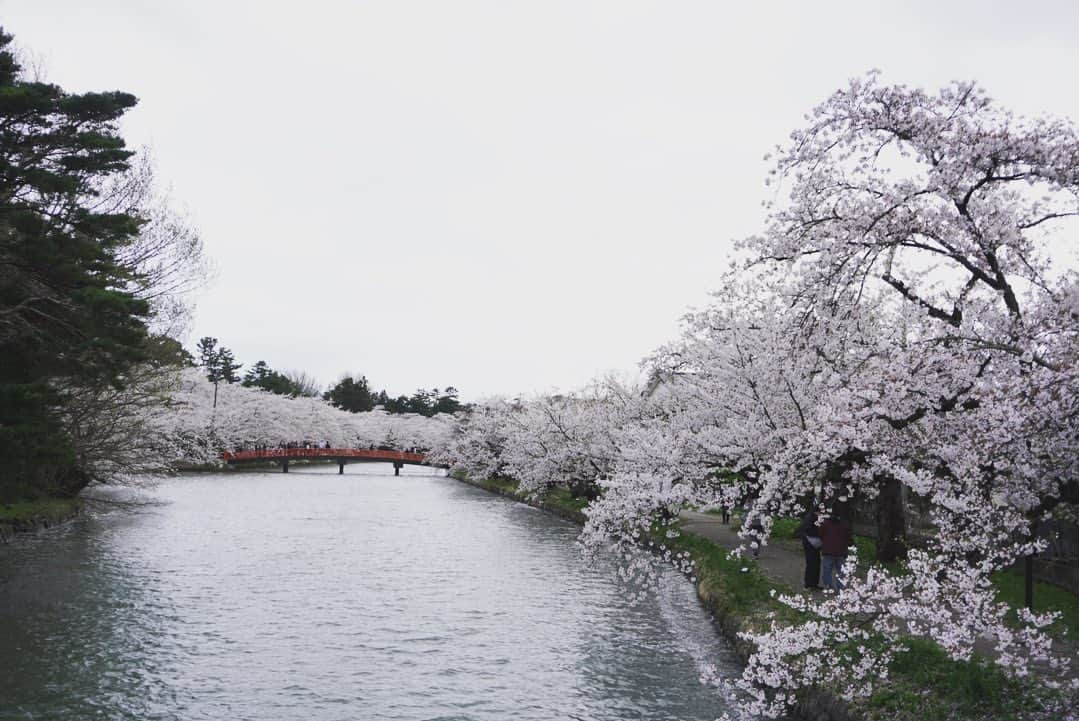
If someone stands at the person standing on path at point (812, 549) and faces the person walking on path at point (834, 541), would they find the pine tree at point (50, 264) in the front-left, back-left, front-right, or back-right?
back-left

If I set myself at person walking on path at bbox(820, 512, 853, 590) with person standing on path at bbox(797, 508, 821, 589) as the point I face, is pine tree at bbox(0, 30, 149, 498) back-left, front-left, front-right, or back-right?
front-right

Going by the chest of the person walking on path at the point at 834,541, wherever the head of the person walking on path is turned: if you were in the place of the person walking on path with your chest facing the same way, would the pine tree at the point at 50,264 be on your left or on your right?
on your left

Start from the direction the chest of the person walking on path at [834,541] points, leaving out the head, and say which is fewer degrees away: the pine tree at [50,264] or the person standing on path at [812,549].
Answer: the person standing on path

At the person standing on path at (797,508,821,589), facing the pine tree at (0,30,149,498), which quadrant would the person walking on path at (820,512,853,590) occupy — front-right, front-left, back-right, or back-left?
back-right

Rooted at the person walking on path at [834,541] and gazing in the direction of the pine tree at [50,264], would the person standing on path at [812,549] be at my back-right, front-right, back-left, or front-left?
front-right

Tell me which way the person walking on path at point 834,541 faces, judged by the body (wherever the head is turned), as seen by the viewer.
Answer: away from the camera

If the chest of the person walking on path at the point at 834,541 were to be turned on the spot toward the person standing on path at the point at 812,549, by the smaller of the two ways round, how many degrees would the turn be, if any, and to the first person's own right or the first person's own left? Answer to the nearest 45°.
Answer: approximately 45° to the first person's own left
